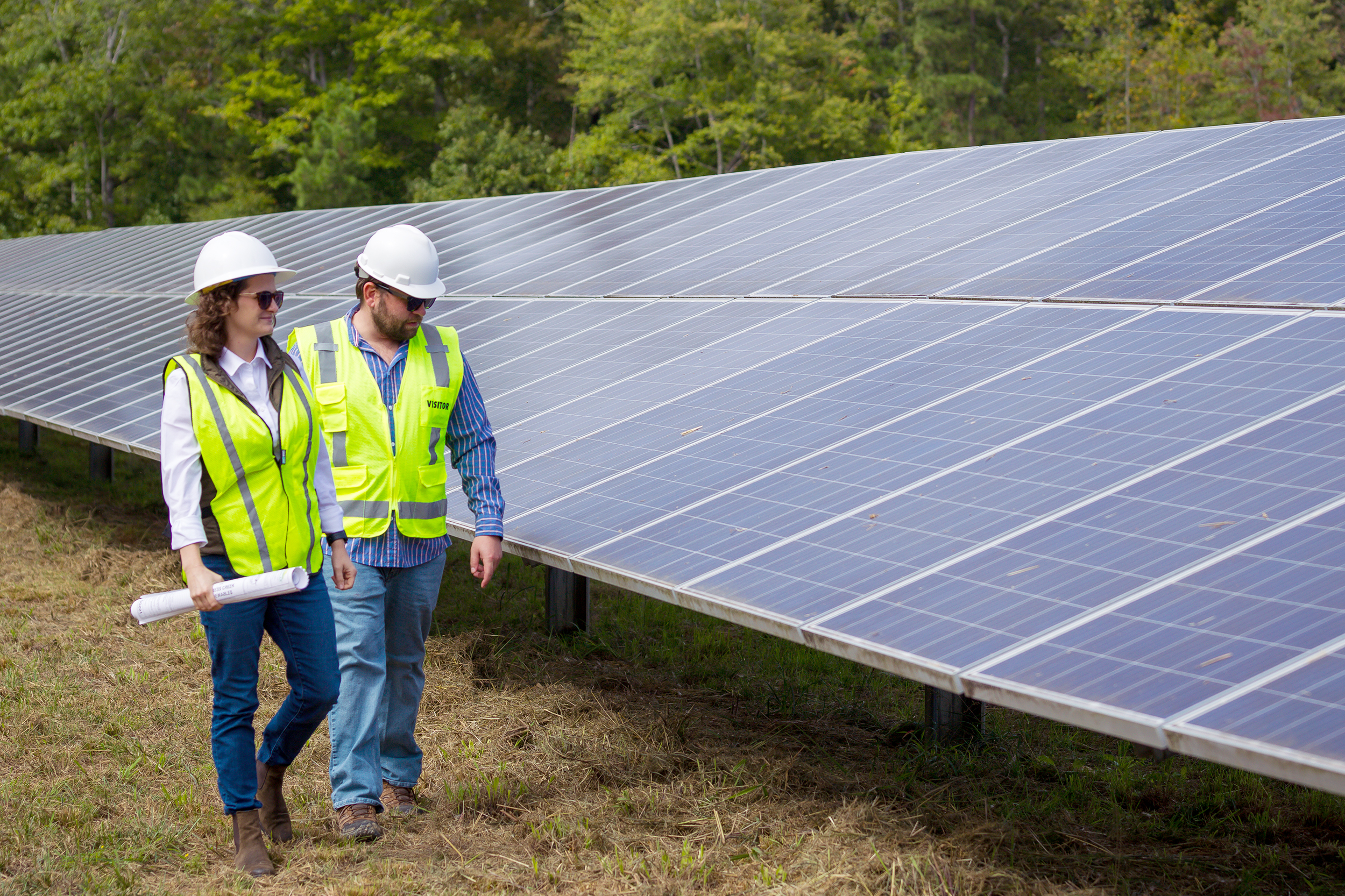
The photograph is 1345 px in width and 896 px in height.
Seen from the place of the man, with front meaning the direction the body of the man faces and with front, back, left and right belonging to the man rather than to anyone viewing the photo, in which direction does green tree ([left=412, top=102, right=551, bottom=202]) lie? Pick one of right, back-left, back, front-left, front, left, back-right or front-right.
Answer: back

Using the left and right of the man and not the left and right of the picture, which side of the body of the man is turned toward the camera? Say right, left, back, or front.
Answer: front

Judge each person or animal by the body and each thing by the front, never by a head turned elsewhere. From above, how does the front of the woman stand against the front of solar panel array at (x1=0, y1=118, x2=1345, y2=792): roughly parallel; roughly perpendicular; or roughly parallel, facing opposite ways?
roughly perpendicular

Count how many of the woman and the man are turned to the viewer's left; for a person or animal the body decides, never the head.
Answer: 0

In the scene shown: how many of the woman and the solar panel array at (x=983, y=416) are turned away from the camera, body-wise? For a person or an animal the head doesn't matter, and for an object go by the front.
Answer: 0

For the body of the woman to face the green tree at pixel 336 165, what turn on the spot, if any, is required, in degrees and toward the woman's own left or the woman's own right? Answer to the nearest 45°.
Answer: approximately 135° to the woman's own left

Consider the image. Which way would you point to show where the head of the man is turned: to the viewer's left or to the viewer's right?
to the viewer's right

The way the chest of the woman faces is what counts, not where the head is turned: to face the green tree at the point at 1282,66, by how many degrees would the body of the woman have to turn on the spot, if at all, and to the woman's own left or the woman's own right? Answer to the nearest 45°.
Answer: approximately 90° to the woman's own left

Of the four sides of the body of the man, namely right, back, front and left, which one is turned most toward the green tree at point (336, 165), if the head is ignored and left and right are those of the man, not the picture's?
back

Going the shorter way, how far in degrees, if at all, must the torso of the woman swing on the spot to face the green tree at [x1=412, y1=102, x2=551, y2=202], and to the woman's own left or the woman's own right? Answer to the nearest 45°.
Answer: approximately 135° to the woman's own left

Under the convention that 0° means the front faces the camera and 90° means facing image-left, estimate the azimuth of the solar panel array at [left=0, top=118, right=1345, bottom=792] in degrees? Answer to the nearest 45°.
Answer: approximately 45°

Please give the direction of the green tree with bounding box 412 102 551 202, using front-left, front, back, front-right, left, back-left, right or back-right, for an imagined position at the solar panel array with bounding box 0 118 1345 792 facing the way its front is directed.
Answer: back-right

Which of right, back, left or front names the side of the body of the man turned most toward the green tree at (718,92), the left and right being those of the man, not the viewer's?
back

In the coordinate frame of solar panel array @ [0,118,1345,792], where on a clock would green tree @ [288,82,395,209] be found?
The green tree is roughly at 4 o'clock from the solar panel array.

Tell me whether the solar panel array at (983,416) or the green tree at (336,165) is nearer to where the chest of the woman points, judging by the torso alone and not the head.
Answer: the solar panel array
